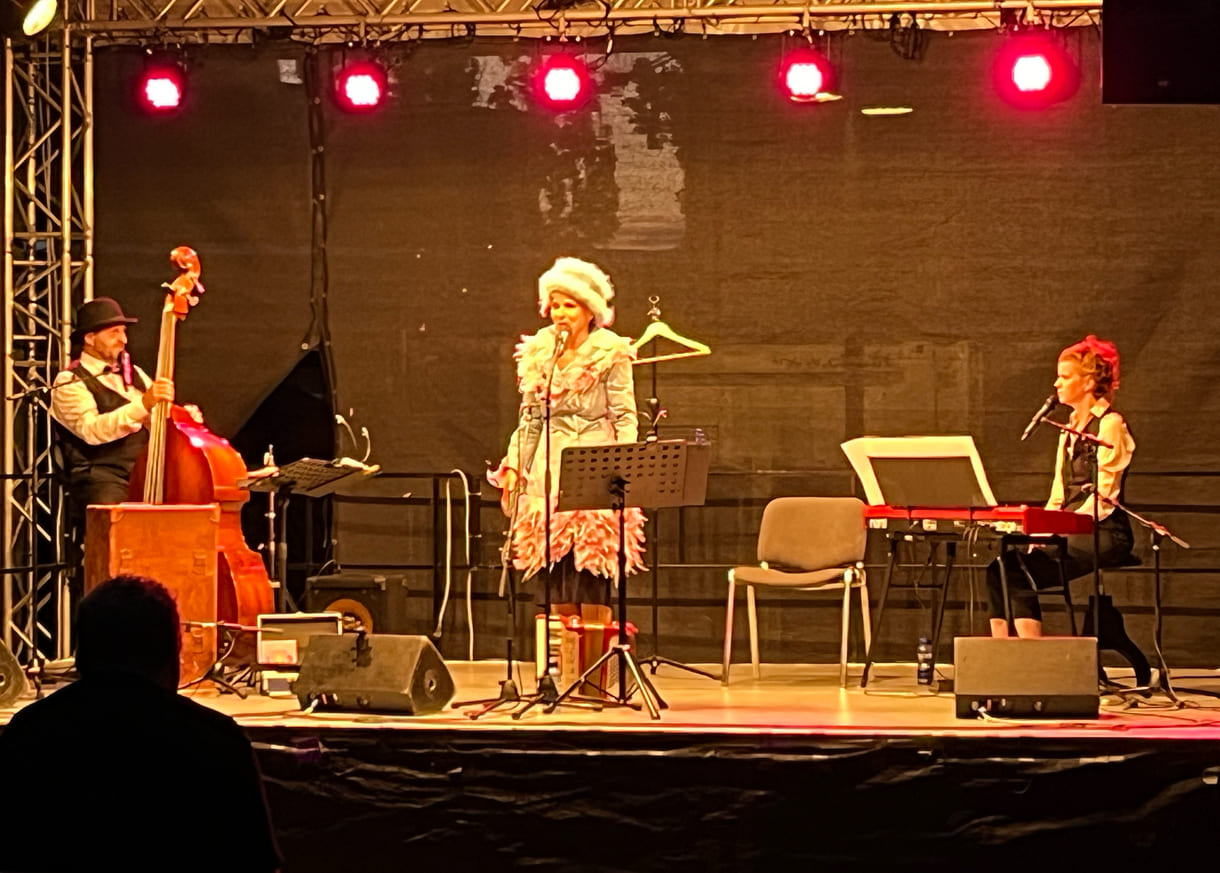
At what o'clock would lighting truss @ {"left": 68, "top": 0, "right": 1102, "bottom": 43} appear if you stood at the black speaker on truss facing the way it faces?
The lighting truss is roughly at 4 o'clock from the black speaker on truss.

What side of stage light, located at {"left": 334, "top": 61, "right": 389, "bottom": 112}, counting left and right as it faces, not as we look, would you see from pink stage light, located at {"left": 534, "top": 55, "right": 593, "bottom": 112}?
left

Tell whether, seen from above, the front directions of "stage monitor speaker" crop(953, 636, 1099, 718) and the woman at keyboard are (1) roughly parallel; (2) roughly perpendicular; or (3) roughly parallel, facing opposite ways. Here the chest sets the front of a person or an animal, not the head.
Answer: roughly perpendicular

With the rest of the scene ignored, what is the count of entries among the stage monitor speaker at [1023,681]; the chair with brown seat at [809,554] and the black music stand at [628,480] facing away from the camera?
2

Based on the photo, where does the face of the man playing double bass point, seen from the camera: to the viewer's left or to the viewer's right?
to the viewer's right

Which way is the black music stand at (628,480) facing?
away from the camera

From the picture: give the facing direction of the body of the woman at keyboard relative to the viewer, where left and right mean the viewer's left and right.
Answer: facing to the left of the viewer

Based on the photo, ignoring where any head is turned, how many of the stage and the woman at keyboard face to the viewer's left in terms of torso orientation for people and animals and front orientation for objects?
1

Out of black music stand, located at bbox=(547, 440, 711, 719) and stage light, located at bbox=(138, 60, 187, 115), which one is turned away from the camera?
the black music stand

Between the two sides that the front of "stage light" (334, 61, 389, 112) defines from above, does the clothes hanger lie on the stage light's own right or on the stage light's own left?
on the stage light's own left

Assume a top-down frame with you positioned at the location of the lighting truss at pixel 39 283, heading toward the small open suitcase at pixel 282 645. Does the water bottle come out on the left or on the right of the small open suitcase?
left
